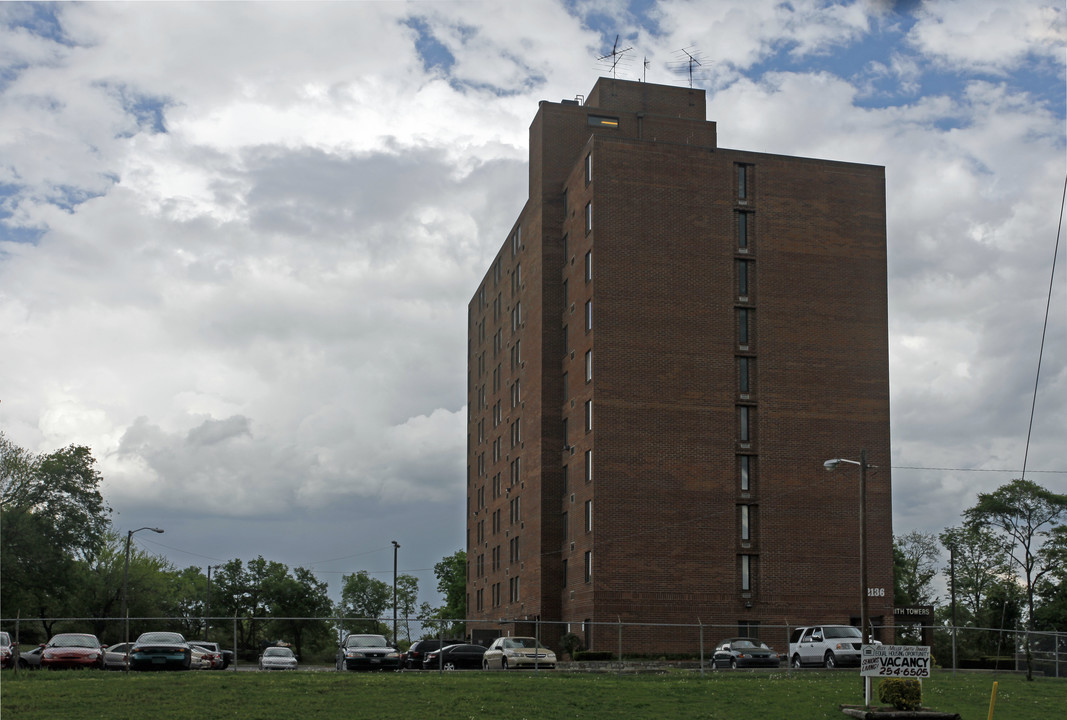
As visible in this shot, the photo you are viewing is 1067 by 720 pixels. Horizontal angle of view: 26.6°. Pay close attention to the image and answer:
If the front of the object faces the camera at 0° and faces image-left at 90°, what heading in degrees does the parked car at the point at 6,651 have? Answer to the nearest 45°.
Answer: approximately 0°

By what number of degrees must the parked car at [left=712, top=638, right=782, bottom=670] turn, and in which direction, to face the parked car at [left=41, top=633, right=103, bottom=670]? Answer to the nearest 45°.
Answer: approximately 90° to its right

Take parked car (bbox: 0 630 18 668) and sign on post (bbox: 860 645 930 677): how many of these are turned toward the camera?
2

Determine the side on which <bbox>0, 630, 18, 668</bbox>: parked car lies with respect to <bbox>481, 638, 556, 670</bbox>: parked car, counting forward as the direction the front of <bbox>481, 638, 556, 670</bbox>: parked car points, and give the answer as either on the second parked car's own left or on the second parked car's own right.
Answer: on the second parked car's own right

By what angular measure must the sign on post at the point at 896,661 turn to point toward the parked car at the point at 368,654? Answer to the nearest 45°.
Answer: approximately 135° to its right
